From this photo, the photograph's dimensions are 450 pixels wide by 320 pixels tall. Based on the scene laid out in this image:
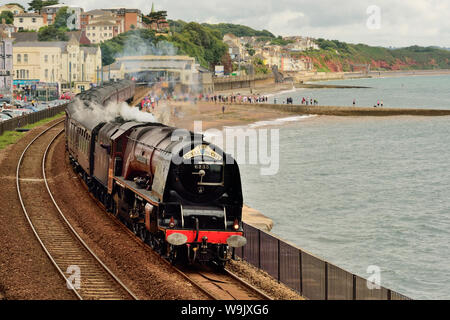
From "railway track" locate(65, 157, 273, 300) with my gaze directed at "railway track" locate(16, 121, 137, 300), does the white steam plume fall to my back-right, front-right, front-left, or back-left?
front-right

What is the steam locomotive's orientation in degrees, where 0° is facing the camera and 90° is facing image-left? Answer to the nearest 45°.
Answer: approximately 315°

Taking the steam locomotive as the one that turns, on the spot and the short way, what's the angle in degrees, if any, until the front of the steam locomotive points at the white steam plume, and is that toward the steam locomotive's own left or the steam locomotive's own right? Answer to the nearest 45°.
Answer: approximately 135° to the steam locomotive's own left
